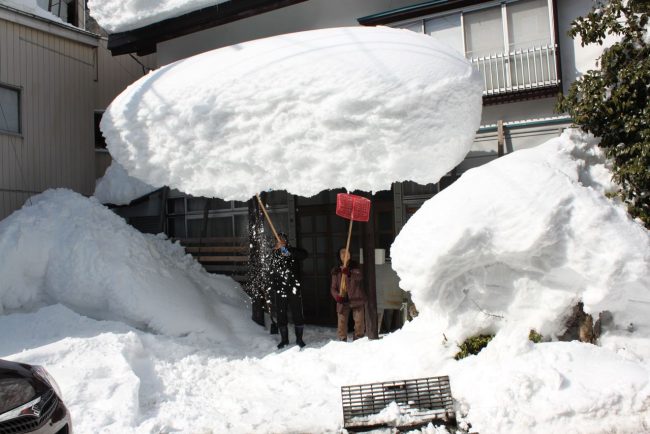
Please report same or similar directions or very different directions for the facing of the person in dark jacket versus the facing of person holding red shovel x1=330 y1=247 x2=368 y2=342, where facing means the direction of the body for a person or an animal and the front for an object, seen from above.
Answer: same or similar directions

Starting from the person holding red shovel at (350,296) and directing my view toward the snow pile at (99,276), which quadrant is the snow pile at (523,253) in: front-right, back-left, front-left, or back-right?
back-left

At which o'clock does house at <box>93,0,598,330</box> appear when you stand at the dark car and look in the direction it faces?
The house is roughly at 10 o'clock from the dark car.

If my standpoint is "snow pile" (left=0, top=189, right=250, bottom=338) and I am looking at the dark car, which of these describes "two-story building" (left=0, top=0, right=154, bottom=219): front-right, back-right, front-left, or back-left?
back-right

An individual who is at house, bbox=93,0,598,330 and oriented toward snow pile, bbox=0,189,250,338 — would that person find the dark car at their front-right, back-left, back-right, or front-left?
front-left

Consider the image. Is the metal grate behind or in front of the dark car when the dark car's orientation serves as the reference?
in front

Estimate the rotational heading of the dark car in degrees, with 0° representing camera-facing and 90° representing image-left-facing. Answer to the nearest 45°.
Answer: approximately 315°
